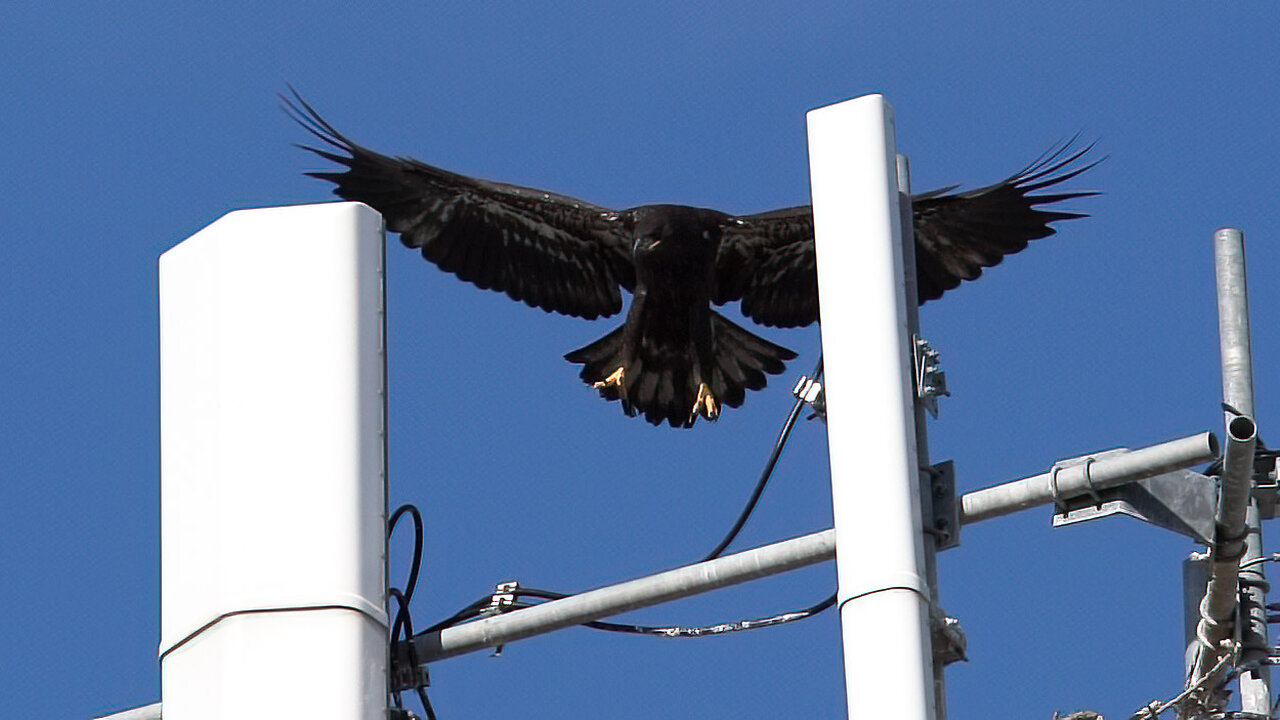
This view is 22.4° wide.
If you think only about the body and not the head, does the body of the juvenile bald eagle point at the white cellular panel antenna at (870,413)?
yes

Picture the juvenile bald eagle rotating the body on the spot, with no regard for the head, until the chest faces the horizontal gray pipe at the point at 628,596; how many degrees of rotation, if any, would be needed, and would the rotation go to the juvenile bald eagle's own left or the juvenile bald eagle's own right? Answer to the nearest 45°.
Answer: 0° — it already faces it

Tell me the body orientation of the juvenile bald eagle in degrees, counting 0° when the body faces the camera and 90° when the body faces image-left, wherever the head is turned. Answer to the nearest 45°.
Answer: approximately 0°

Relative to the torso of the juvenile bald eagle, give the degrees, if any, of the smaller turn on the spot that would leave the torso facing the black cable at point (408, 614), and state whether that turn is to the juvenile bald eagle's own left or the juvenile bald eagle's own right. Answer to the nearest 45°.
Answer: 0° — it already faces it
